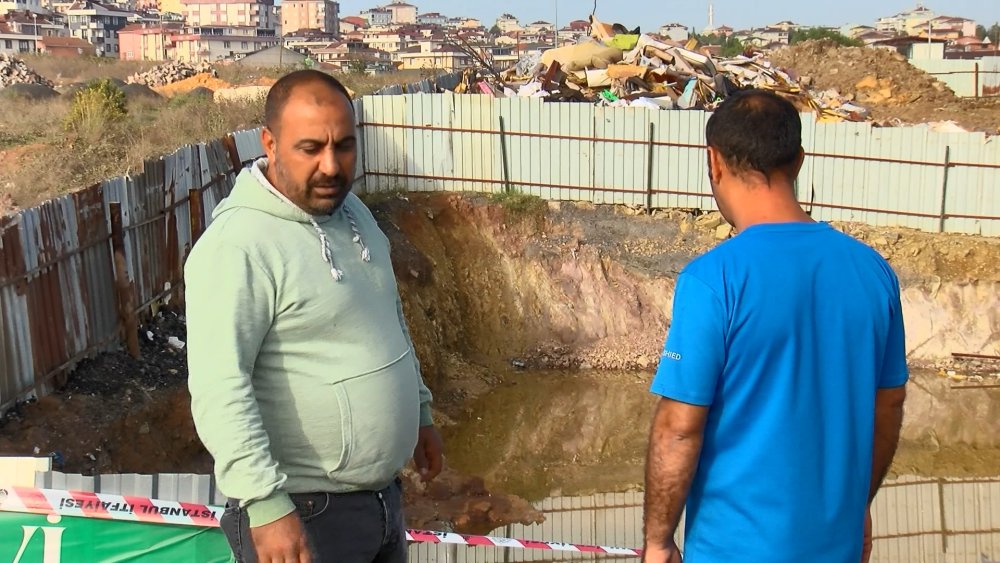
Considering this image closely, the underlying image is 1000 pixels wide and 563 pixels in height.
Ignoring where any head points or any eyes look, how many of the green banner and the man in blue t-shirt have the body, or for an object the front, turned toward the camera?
1

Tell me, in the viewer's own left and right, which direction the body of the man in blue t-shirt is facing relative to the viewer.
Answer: facing away from the viewer and to the left of the viewer

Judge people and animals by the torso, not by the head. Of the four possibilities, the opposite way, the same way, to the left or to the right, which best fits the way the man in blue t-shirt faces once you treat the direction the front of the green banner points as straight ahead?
the opposite way

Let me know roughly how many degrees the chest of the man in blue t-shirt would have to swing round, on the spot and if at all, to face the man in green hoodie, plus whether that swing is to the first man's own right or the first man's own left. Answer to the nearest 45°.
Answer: approximately 45° to the first man's own left

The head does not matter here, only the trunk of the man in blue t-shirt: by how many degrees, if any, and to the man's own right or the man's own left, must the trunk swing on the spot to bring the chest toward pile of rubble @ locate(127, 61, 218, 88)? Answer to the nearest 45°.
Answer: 0° — they already face it

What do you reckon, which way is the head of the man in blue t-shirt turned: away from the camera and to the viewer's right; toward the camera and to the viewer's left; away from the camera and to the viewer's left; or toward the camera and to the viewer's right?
away from the camera and to the viewer's left

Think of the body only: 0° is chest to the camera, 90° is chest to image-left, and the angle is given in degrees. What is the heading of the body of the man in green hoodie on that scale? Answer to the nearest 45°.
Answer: approximately 315°

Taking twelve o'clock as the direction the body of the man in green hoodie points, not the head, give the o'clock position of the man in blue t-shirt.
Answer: The man in blue t-shirt is roughly at 11 o'clock from the man in green hoodie.

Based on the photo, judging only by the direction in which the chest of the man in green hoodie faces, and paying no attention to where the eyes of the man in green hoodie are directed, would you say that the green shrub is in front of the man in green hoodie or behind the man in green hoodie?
behind

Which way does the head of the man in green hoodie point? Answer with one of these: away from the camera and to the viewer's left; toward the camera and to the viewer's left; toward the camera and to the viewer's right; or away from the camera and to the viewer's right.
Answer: toward the camera and to the viewer's right

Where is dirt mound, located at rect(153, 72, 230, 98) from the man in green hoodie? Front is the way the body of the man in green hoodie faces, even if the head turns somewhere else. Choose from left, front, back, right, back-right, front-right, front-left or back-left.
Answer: back-left

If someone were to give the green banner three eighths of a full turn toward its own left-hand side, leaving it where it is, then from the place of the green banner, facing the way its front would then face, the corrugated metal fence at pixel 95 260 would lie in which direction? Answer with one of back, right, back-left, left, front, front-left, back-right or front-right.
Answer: front-left
